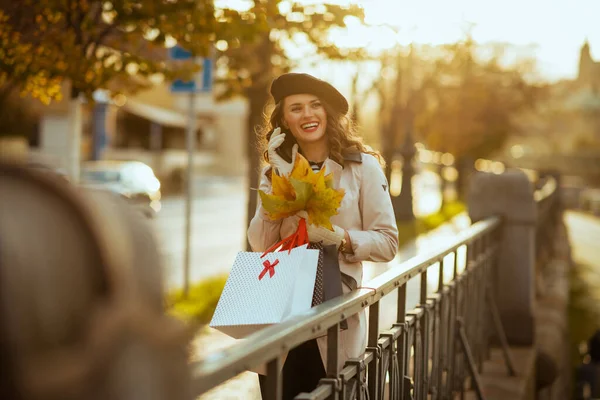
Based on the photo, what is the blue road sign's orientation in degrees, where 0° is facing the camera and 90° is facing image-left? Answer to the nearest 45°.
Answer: approximately 0°

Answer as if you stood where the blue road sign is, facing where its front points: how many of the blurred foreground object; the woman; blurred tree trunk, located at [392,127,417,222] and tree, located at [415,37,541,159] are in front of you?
2

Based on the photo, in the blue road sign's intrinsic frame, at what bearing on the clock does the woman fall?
The woman is roughly at 12 o'clock from the blue road sign.

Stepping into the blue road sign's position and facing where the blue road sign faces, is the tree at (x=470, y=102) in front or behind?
behind

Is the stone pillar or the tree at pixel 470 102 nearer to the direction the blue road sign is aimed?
the stone pillar

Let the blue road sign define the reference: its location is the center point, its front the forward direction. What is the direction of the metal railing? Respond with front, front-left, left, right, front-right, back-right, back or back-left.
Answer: front

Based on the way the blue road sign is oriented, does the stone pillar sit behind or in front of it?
in front

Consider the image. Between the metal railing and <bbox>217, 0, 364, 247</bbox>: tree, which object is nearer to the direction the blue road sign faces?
the metal railing

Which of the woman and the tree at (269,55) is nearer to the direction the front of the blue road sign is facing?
the woman

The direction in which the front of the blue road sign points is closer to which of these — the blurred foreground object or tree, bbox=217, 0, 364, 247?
the blurred foreground object

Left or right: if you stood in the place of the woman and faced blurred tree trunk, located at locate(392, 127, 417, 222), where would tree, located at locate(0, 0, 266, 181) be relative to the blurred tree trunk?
left

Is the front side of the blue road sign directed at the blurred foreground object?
yes
